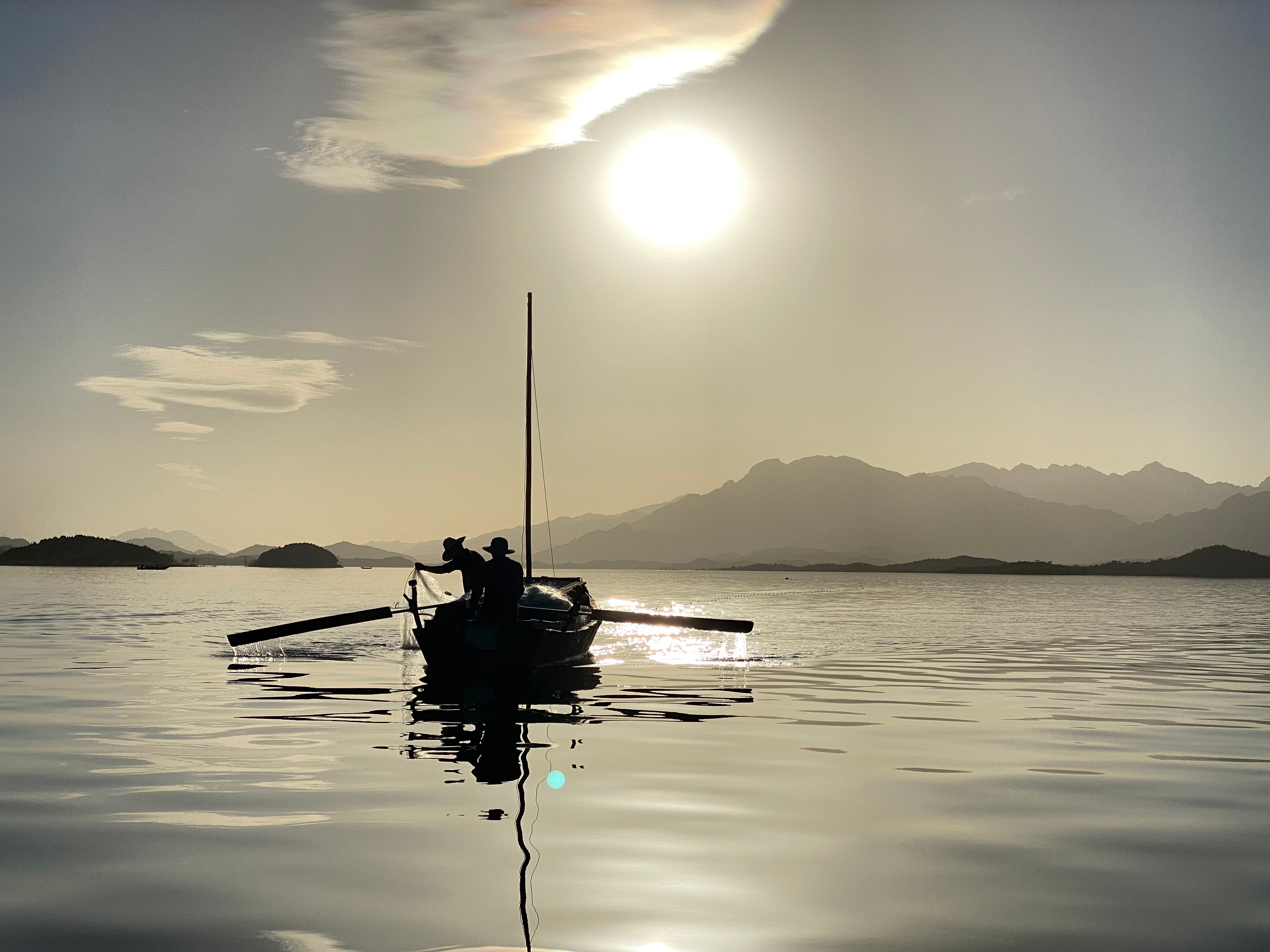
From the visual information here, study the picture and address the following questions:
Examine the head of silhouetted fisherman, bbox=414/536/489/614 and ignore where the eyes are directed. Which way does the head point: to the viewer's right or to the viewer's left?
to the viewer's left

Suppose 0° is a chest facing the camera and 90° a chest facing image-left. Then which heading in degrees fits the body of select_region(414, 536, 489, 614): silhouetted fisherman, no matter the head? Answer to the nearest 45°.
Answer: approximately 90°

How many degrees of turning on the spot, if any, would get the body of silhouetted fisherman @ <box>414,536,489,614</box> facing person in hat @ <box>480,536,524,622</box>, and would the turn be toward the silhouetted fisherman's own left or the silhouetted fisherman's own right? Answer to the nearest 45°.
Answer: approximately 135° to the silhouetted fisherman's own left
